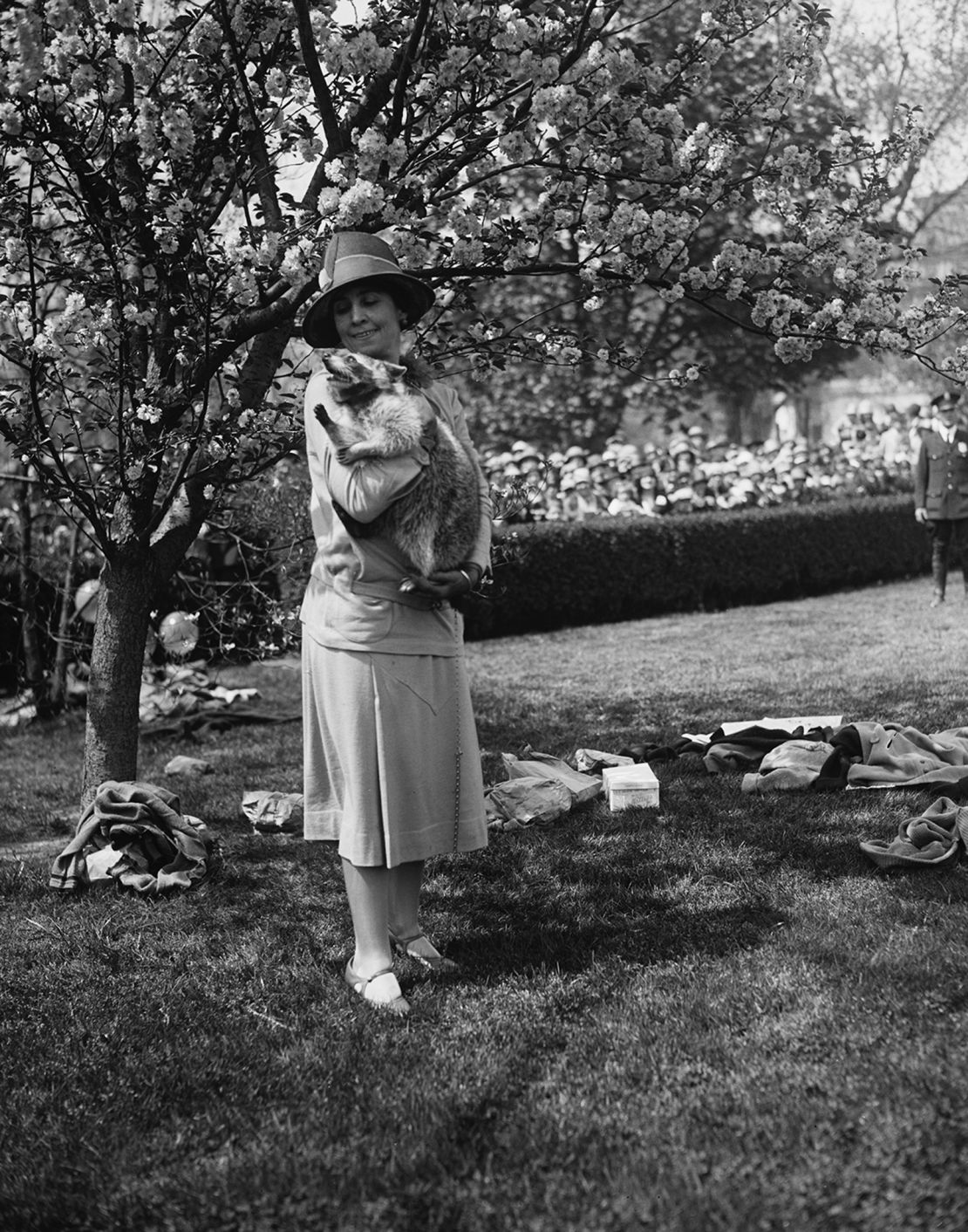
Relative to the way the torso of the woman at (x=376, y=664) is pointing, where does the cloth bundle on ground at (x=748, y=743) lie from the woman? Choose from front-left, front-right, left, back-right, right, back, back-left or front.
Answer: left

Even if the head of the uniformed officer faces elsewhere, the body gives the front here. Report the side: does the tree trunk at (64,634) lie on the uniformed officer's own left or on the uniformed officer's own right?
on the uniformed officer's own right

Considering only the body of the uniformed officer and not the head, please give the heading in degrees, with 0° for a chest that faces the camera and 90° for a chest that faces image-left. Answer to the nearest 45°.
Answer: approximately 0°

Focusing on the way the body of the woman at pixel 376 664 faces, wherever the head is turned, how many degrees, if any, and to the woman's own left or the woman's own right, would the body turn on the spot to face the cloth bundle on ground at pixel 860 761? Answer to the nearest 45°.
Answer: approximately 90° to the woman's own left

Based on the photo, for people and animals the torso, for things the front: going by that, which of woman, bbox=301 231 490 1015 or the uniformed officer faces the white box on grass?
the uniformed officer

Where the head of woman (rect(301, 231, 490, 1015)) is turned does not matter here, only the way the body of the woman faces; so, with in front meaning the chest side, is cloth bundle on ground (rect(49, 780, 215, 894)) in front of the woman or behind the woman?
behind

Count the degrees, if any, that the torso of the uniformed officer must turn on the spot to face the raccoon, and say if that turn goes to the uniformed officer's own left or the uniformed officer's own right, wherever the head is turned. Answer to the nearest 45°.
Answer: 0° — they already face it

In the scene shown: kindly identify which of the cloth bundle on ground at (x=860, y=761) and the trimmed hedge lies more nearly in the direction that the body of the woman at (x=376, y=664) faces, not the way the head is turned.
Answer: the cloth bundle on ground

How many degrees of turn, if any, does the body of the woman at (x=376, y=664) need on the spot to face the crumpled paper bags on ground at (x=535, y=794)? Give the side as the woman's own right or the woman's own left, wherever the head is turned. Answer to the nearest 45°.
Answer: approximately 135° to the woman's own left

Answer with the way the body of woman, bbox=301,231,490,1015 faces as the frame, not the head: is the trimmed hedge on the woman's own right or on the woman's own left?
on the woman's own left

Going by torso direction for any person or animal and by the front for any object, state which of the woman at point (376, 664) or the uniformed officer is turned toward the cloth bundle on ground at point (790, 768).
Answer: the uniformed officer
